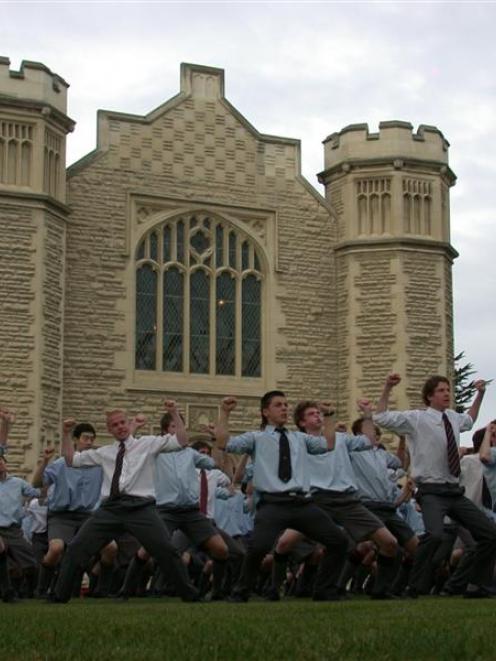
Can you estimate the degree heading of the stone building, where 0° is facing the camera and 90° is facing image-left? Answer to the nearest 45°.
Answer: approximately 0°
